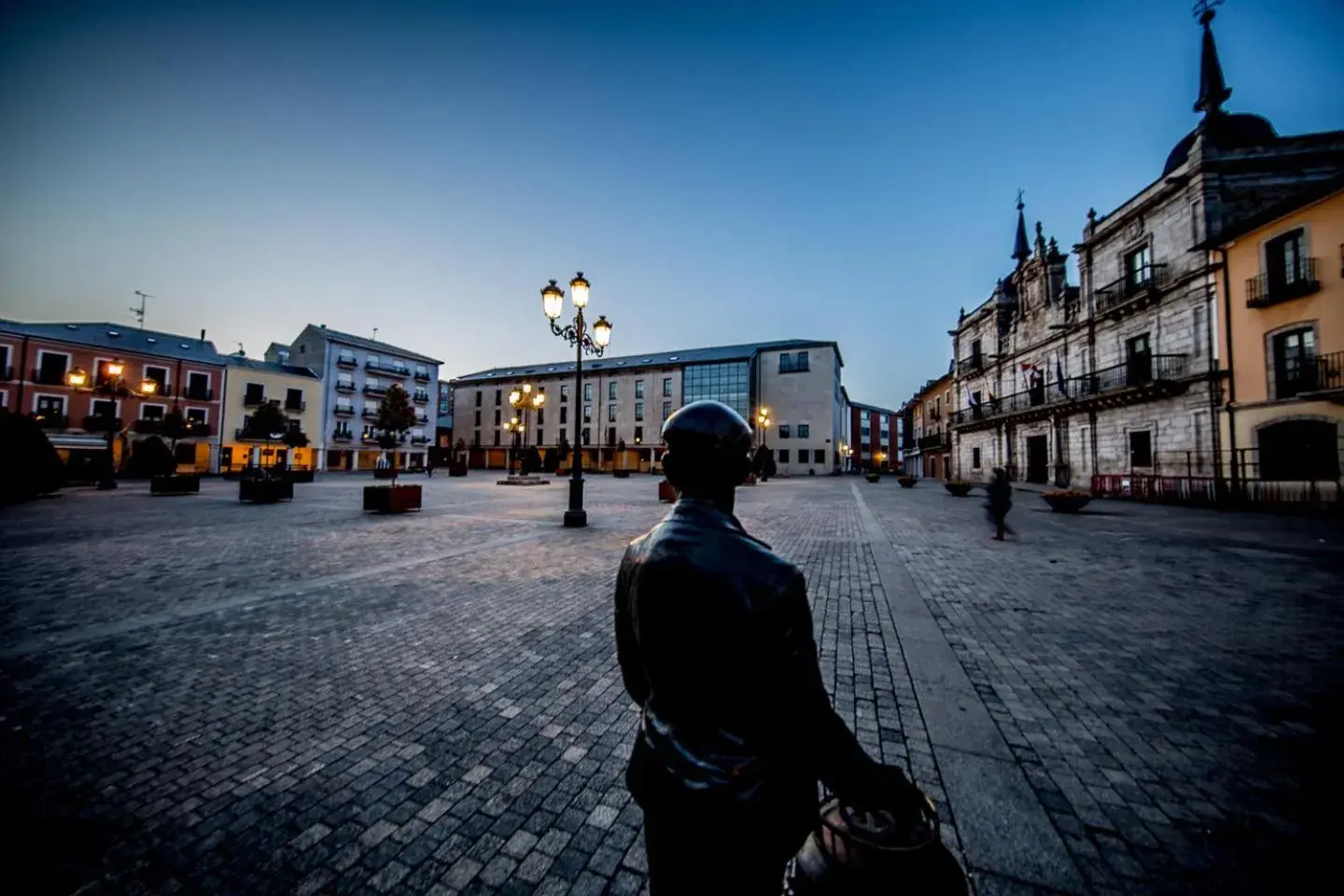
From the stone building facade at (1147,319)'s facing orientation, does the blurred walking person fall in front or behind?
in front

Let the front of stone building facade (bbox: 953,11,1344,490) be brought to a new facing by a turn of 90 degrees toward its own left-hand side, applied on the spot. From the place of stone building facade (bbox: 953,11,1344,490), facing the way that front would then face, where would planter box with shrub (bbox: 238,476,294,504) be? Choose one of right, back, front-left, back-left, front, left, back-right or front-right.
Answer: right

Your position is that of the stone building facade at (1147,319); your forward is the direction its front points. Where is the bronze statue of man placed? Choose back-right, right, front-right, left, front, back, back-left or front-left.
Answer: front-left

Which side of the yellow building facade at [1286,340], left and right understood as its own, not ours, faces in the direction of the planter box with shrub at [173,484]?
front

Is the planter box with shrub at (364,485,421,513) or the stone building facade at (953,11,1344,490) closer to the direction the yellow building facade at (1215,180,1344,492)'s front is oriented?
the planter box with shrub

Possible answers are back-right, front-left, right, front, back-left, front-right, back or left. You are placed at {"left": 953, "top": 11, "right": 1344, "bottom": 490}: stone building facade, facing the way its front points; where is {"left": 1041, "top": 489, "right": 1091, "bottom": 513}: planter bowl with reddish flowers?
front-left

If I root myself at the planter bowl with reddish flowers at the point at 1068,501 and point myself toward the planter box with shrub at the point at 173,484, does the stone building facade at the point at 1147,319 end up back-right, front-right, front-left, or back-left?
back-right

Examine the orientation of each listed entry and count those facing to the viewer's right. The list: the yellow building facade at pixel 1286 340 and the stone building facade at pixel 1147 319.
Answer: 0

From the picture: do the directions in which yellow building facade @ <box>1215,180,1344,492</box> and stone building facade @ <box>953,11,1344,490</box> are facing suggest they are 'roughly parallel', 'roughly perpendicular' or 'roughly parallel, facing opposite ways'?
roughly parallel

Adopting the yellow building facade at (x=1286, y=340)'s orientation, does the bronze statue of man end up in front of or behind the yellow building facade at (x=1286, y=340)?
in front

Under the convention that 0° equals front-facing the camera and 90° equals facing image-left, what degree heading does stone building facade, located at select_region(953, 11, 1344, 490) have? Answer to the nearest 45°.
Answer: approximately 45°

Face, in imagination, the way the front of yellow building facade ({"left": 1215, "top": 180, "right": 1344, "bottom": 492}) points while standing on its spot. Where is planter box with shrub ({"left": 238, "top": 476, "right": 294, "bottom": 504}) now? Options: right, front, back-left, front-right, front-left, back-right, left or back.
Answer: front

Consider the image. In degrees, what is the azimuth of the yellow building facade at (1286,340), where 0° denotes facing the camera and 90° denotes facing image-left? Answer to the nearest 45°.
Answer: approximately 45°

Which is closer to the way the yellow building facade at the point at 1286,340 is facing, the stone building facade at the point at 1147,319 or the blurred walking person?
the blurred walking person
